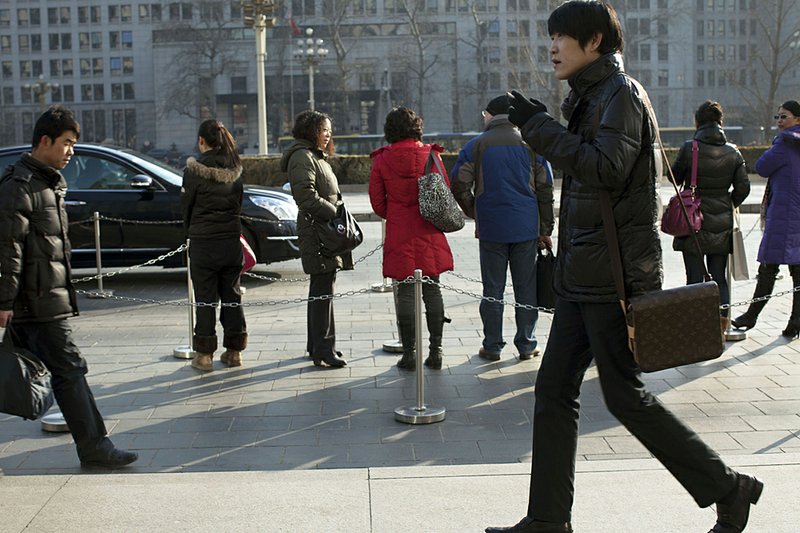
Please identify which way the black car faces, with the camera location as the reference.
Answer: facing to the right of the viewer

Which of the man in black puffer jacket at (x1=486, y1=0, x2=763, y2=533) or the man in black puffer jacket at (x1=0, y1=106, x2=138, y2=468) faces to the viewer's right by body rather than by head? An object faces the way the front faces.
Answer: the man in black puffer jacket at (x1=0, y1=106, x2=138, y2=468)

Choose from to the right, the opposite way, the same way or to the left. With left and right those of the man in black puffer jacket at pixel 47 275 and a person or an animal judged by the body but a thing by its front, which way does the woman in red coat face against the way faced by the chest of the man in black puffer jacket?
to the left

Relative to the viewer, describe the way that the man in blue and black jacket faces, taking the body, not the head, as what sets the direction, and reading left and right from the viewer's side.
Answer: facing away from the viewer

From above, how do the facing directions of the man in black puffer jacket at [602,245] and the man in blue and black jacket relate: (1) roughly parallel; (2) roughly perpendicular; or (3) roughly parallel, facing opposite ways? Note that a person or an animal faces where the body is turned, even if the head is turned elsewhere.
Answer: roughly perpendicular

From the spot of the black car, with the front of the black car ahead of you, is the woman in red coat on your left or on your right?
on your right

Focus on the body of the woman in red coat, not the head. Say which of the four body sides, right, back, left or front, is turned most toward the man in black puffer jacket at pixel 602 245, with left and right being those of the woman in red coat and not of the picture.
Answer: back

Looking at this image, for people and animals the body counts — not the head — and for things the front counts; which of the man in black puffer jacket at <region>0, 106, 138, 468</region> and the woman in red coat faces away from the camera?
the woman in red coat

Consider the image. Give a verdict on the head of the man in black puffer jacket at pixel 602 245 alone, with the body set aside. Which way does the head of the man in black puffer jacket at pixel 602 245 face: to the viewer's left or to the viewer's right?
to the viewer's left

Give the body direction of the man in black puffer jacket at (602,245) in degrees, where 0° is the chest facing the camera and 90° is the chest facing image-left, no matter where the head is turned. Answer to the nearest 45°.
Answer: approximately 90°

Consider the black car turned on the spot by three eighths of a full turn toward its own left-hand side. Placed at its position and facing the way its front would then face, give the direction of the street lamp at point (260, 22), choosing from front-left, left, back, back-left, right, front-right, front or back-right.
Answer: front-right

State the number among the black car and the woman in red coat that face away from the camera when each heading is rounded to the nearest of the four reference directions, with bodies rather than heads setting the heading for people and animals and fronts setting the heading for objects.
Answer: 1

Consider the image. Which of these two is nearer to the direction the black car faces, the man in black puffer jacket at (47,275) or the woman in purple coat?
the woman in purple coat

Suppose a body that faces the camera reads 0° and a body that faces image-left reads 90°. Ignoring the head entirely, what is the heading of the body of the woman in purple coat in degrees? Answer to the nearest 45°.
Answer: approximately 90°

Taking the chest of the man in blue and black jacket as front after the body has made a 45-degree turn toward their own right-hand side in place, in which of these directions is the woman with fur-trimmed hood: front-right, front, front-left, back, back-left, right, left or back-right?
back-left

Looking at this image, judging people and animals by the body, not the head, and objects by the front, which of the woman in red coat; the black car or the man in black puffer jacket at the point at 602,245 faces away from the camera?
the woman in red coat
